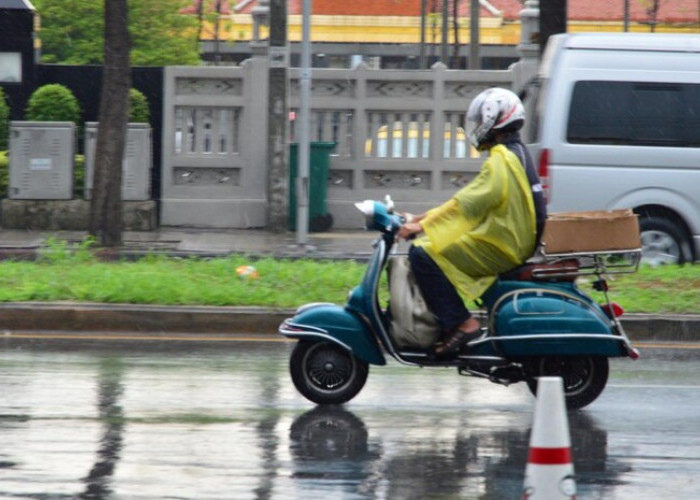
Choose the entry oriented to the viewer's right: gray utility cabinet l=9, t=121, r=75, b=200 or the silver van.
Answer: the silver van

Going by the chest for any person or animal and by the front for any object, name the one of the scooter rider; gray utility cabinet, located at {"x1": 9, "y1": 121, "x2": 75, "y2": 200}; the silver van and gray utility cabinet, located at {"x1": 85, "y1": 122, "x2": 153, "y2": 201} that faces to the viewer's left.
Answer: the scooter rider

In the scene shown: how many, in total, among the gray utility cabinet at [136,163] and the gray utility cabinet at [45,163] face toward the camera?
2

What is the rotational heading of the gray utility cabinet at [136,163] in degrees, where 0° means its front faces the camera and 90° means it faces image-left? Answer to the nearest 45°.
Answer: approximately 0°

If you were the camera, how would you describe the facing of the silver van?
facing to the right of the viewer

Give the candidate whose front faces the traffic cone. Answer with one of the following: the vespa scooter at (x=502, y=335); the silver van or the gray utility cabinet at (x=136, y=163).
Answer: the gray utility cabinet

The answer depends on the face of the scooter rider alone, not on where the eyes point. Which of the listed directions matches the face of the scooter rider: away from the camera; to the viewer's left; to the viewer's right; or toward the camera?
to the viewer's left

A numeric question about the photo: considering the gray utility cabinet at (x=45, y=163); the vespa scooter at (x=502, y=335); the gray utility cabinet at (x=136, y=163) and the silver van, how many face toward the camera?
2

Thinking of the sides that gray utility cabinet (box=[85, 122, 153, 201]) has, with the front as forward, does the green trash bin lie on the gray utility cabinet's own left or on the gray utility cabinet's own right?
on the gray utility cabinet's own left

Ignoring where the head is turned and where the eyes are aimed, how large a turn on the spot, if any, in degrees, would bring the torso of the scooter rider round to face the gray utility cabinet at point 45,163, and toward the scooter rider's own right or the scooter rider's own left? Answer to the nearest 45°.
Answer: approximately 45° to the scooter rider's own right

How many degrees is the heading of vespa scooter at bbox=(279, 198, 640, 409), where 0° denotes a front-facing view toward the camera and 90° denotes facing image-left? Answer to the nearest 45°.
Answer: approximately 90°

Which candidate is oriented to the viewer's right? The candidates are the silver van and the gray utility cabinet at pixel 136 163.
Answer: the silver van

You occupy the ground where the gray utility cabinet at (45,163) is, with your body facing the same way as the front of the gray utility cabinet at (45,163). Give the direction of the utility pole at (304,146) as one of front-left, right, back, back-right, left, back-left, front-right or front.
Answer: front-left

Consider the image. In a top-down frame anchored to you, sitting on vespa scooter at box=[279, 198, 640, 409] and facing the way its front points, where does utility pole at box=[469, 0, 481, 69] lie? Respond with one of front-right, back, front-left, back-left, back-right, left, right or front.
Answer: right

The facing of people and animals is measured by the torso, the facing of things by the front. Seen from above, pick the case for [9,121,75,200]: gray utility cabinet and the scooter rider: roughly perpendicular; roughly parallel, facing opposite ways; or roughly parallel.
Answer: roughly perpendicular
